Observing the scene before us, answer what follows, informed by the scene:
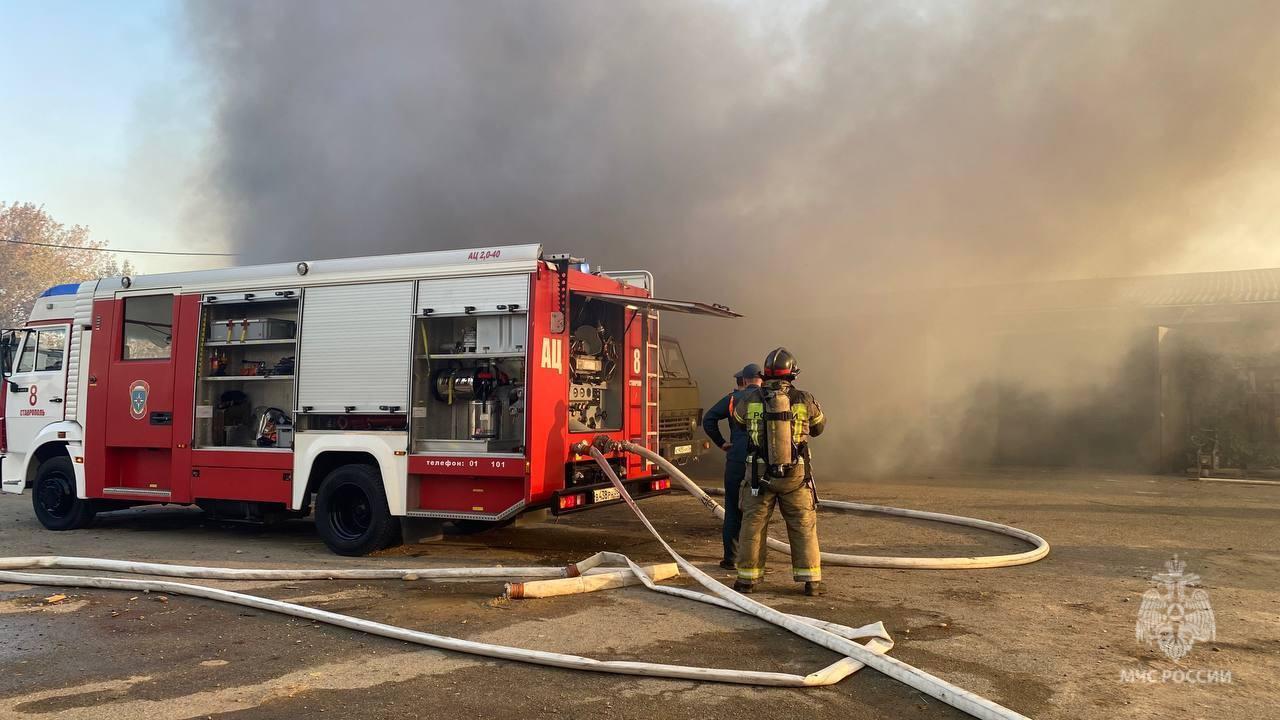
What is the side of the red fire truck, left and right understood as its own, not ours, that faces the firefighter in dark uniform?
back

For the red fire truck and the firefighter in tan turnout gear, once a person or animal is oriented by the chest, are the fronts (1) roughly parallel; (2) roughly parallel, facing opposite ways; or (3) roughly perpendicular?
roughly perpendicular

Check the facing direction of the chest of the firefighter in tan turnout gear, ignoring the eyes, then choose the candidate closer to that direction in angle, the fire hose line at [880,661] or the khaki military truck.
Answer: the khaki military truck

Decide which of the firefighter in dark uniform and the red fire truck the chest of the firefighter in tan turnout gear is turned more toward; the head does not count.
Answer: the firefighter in dark uniform

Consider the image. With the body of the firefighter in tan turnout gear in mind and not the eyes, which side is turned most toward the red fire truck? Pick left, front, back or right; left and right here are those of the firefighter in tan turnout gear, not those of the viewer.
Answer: left

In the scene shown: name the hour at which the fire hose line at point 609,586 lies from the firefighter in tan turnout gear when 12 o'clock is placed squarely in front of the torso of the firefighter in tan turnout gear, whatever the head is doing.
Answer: The fire hose line is roughly at 8 o'clock from the firefighter in tan turnout gear.

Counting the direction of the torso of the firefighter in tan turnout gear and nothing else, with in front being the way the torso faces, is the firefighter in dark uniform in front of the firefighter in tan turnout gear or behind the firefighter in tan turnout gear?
in front

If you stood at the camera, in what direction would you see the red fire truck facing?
facing away from the viewer and to the left of the viewer

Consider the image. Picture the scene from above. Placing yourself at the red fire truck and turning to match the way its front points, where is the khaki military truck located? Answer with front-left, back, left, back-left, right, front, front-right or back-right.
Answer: right

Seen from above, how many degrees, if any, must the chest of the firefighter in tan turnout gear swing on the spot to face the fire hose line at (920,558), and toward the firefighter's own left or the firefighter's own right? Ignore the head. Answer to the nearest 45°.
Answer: approximately 45° to the firefighter's own right

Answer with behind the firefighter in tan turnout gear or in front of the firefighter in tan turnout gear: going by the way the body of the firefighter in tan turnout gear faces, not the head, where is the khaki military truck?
in front

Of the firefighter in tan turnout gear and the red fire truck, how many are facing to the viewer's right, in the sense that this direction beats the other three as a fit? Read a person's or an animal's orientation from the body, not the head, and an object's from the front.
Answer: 0

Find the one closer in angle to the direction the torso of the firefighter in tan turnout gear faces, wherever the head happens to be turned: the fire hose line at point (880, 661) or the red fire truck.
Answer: the red fire truck

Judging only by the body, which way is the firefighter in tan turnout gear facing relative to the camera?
away from the camera
